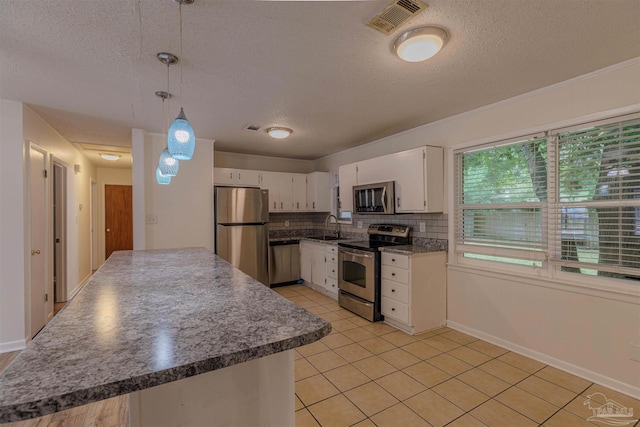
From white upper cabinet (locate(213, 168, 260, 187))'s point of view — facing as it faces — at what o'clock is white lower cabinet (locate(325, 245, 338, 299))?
The white lower cabinet is roughly at 10 o'clock from the white upper cabinet.

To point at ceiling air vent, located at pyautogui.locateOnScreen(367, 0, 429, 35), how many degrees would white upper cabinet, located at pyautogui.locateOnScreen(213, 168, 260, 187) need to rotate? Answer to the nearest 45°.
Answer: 0° — it already faces it

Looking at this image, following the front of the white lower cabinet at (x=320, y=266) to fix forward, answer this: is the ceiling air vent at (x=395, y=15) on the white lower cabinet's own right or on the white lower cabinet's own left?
on the white lower cabinet's own left

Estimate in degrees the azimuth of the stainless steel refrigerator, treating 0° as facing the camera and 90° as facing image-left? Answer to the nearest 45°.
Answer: approximately 0°

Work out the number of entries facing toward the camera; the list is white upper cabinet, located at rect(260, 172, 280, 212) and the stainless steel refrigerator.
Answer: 2

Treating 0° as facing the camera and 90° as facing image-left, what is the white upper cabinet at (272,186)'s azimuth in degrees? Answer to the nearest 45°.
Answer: approximately 0°

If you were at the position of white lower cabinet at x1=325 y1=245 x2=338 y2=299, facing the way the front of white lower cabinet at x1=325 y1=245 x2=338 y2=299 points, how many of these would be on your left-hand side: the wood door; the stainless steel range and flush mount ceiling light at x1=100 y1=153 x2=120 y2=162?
1

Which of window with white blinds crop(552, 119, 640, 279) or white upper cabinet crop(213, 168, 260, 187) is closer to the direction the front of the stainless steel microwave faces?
the white upper cabinet

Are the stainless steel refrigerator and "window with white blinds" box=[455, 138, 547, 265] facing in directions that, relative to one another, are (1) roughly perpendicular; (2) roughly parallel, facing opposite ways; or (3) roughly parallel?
roughly perpendicular

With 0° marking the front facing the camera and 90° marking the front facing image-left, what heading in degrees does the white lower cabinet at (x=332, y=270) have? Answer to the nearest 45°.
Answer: approximately 45°

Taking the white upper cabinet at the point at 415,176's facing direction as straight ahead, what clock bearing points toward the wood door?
The wood door is roughly at 2 o'clock from the white upper cabinet.

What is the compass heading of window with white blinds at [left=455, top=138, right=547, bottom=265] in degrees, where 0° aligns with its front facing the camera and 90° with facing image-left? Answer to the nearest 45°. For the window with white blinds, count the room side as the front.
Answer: approximately 45°

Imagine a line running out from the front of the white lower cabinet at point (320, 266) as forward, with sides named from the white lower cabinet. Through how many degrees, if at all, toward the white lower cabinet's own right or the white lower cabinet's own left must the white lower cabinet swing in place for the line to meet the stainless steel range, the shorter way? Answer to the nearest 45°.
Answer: approximately 90° to the white lower cabinet's own left

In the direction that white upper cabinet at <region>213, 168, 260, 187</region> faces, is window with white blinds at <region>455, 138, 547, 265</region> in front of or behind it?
in front

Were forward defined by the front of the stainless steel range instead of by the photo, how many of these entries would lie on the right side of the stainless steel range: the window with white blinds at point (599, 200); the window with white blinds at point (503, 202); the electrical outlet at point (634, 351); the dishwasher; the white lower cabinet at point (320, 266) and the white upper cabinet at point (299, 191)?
3

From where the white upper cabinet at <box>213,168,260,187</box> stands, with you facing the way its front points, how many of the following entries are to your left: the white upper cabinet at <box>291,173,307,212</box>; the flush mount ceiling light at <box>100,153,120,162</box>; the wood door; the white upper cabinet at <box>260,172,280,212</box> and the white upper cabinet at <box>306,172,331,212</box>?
3
